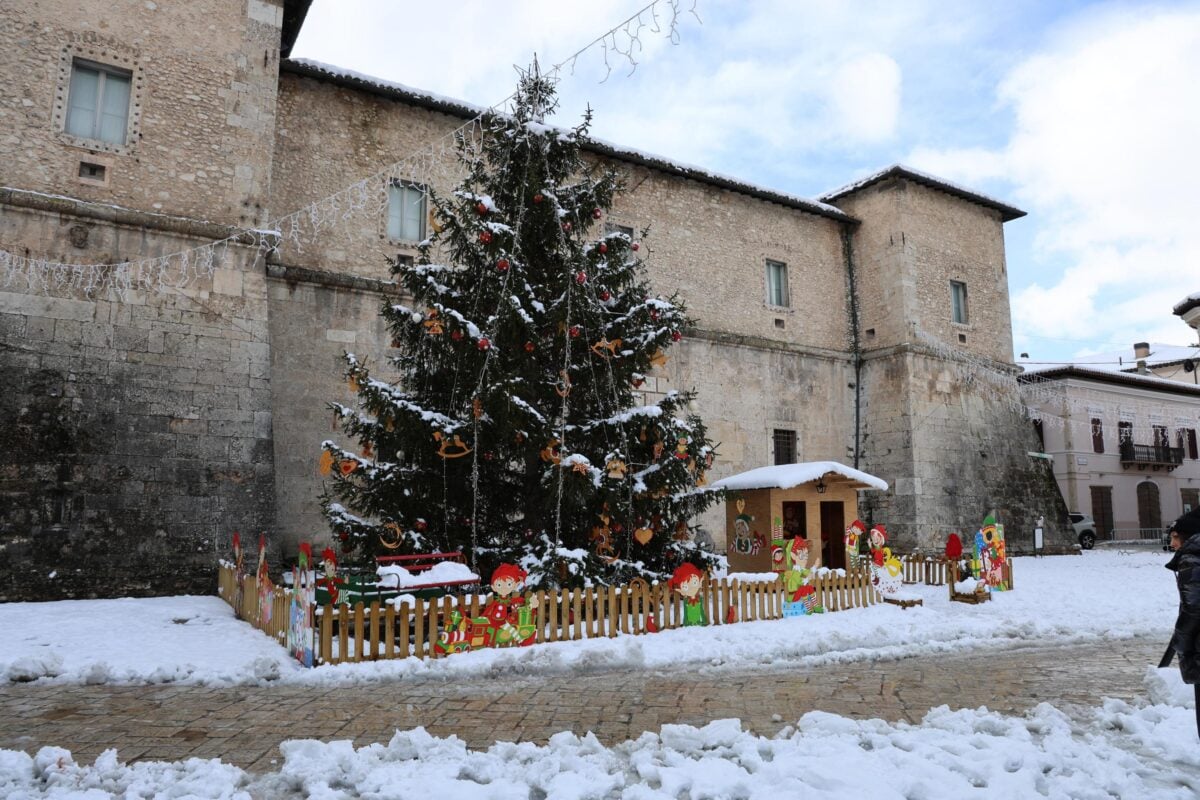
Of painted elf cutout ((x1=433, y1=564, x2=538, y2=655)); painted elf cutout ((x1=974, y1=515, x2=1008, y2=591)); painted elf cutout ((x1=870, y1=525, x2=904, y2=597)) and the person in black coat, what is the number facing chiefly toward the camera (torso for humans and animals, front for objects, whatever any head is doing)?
3

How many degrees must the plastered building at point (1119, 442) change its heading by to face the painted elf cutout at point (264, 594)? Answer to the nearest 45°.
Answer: approximately 45° to its right

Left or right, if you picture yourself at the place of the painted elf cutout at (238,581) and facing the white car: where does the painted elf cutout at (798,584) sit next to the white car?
right

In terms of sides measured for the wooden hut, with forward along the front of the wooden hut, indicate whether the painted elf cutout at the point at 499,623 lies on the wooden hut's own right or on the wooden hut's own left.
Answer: on the wooden hut's own right

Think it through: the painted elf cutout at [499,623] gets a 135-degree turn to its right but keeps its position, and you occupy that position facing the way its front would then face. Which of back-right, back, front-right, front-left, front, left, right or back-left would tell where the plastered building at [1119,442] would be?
right

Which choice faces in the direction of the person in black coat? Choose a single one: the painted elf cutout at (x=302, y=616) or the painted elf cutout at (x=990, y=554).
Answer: the painted elf cutout at (x=990, y=554)

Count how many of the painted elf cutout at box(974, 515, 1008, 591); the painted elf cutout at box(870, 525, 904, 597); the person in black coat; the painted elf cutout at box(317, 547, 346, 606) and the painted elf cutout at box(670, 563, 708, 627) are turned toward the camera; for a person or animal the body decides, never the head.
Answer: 4

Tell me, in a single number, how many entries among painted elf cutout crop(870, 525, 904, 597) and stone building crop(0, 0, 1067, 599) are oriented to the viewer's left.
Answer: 0

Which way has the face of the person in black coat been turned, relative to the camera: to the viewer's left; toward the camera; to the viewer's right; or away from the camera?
to the viewer's left

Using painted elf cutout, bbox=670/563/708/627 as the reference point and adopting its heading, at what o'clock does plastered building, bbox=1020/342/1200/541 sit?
The plastered building is roughly at 7 o'clock from the painted elf cutout.

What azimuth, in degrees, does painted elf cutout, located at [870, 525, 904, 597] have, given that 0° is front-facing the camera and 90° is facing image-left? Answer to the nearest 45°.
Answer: approximately 0°

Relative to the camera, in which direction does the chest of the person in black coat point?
to the viewer's left
